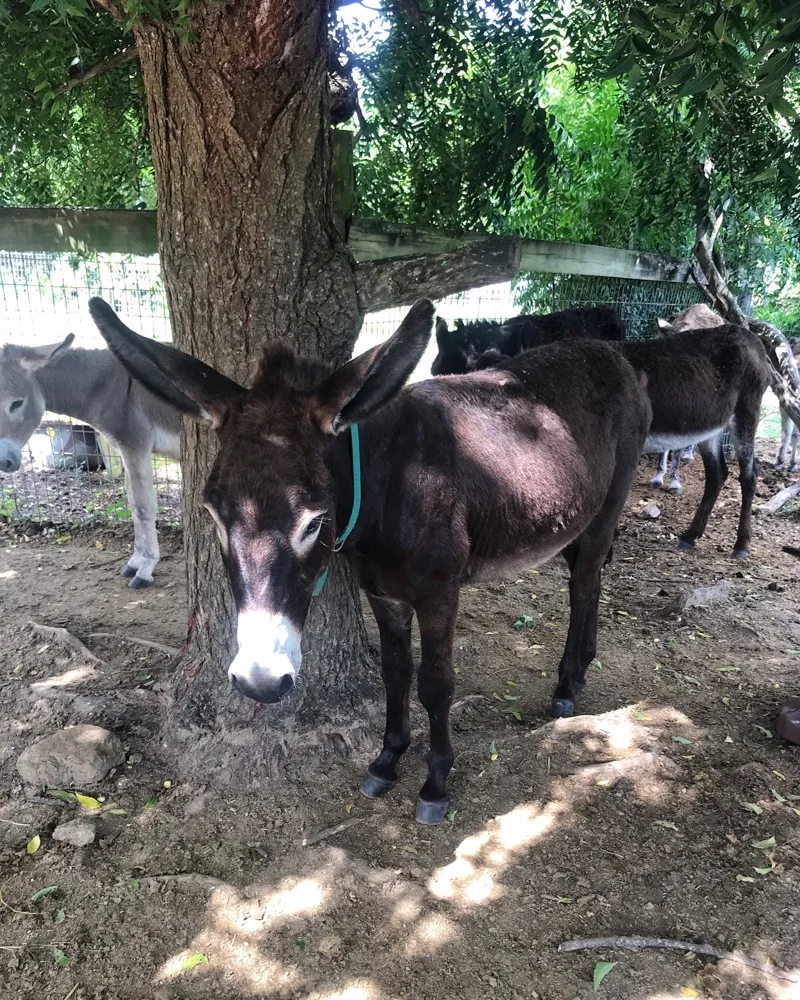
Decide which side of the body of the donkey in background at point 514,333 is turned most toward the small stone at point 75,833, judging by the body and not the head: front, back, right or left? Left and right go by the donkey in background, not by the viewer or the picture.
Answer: left

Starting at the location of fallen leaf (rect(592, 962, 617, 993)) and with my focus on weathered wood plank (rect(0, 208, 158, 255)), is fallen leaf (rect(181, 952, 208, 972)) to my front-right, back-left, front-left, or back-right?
front-left

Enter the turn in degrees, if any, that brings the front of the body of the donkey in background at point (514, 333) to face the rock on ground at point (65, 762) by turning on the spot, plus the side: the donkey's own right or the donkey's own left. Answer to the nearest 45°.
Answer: approximately 90° to the donkey's own left

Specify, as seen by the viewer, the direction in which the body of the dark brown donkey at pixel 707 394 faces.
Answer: to the viewer's left

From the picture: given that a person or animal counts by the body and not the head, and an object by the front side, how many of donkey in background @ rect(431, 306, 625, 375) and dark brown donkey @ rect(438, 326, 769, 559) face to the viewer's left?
2

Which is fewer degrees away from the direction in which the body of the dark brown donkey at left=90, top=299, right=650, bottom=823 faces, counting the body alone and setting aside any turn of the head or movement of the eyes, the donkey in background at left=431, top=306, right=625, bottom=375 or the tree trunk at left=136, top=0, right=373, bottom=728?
the tree trunk

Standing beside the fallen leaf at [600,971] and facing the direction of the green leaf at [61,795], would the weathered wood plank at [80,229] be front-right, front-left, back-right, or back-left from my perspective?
front-right

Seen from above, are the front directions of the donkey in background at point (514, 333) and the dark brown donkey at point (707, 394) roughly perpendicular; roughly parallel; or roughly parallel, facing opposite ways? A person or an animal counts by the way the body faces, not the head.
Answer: roughly parallel

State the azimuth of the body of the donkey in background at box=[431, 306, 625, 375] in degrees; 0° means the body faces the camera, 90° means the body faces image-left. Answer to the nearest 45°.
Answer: approximately 90°
